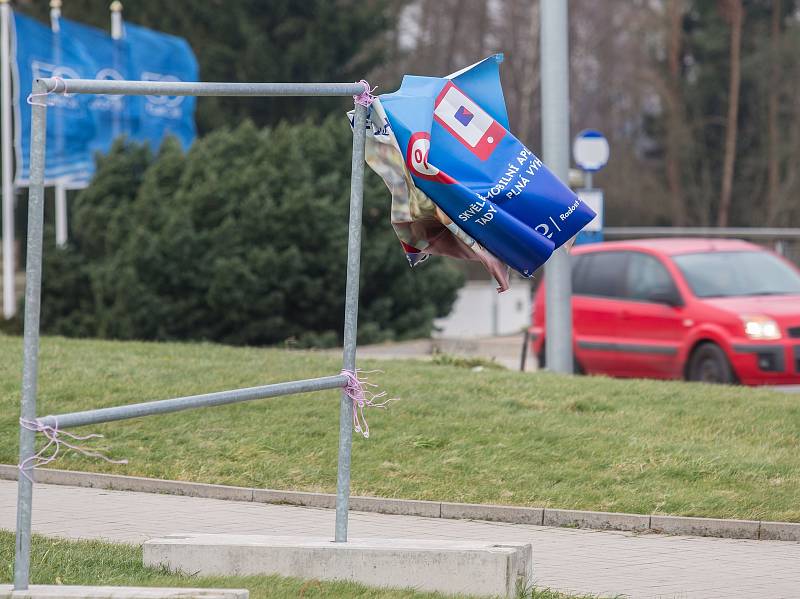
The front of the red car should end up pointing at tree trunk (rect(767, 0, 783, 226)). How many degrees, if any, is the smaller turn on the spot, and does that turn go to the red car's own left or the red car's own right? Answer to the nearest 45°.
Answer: approximately 135° to the red car's own left

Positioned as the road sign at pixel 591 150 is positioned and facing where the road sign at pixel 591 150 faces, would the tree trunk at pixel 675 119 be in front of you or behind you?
behind

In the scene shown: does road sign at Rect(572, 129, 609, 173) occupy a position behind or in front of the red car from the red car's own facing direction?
behind

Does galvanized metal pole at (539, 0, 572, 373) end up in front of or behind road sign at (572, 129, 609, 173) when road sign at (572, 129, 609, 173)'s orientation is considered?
in front

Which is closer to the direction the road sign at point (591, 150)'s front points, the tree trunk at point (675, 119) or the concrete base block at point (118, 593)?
the concrete base block

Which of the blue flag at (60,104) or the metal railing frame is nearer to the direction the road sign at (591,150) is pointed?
the metal railing frame

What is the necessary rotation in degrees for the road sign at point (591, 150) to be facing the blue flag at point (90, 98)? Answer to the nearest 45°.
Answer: approximately 135° to its right

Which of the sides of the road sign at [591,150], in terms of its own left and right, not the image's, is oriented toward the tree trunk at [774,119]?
back

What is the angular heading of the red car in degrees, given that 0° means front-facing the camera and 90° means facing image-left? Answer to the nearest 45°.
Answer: approximately 315°

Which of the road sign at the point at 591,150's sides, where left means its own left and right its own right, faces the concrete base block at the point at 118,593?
front

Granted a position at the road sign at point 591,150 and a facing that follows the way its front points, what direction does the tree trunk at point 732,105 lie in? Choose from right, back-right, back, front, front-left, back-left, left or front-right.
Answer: back

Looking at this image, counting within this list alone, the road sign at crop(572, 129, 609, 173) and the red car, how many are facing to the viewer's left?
0

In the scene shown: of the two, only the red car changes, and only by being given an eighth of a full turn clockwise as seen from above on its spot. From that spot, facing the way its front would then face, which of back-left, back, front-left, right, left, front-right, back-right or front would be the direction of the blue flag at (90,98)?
back-right

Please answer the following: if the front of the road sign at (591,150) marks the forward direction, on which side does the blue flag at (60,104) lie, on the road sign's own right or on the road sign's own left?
on the road sign's own right
